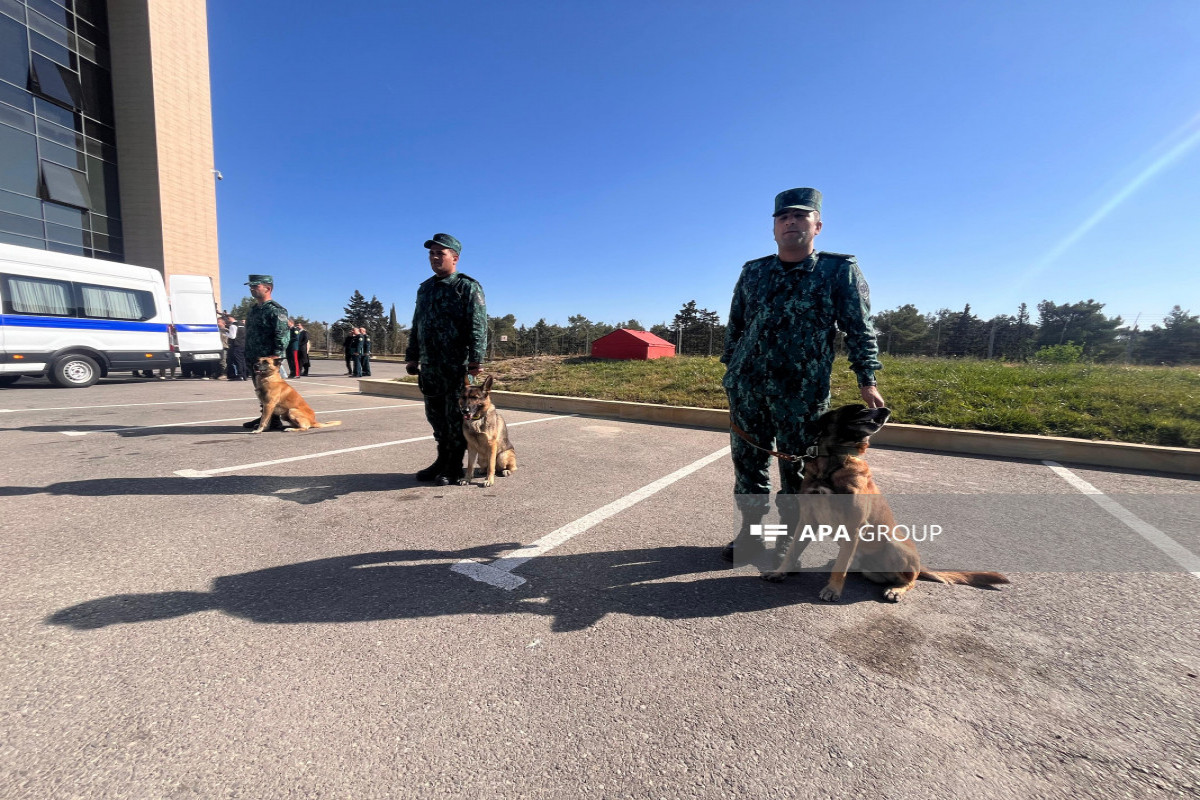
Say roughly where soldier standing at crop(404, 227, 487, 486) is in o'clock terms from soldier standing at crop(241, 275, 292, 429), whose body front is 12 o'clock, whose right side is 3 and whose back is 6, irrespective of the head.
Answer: soldier standing at crop(404, 227, 487, 486) is roughly at 10 o'clock from soldier standing at crop(241, 275, 292, 429).

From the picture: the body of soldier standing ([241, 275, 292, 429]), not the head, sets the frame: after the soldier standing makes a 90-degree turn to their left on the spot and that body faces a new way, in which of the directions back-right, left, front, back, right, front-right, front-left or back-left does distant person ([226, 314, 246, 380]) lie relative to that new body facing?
back-left

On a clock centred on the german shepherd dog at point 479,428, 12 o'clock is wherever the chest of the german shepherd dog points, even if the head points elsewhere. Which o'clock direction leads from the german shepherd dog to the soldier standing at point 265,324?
The soldier standing is roughly at 3 o'clock from the german shepherd dog.

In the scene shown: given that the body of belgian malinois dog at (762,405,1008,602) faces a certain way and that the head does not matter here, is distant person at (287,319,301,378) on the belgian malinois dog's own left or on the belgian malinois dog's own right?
on the belgian malinois dog's own right

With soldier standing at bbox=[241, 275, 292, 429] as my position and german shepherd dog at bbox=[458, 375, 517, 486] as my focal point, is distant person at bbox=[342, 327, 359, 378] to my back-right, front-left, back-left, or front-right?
back-left

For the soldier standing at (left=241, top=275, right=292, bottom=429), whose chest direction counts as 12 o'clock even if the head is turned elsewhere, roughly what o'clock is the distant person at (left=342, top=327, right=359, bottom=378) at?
The distant person is roughly at 5 o'clock from the soldier standing.

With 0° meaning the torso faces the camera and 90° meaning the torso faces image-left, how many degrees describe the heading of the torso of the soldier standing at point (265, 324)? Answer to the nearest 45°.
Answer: approximately 45°

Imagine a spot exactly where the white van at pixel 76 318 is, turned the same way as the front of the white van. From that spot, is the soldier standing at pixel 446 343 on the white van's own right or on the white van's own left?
on the white van's own left

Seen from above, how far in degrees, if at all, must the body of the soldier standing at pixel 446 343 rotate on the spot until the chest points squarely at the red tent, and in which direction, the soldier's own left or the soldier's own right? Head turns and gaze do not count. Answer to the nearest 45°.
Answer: approximately 180°

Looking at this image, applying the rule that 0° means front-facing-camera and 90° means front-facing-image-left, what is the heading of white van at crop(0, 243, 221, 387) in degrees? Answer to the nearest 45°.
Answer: approximately 45°
